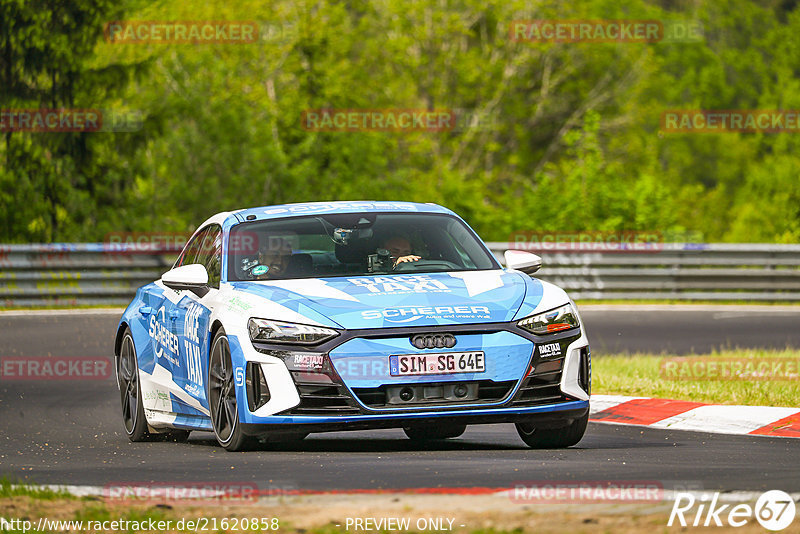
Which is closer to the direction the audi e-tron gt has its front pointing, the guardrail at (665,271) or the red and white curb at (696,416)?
the red and white curb

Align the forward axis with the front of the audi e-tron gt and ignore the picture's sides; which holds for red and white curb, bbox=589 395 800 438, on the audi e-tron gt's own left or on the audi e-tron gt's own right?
on the audi e-tron gt's own left

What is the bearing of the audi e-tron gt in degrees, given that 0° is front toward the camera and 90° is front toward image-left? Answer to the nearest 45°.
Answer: approximately 315°

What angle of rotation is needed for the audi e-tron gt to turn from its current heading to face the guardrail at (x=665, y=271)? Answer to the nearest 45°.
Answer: approximately 135° to its left

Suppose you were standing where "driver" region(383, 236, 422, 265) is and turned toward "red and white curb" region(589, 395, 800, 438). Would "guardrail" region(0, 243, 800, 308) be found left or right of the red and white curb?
left
